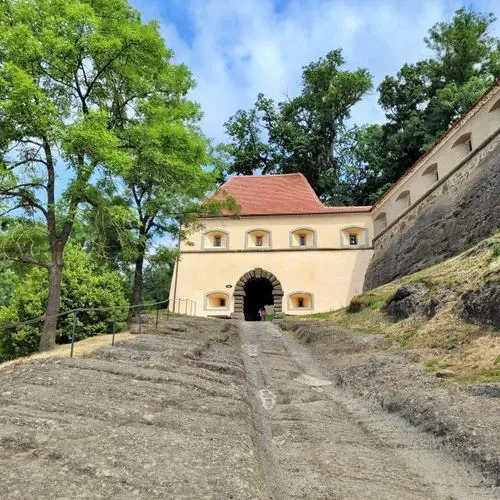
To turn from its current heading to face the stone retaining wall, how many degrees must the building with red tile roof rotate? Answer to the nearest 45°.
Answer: approximately 45° to its left

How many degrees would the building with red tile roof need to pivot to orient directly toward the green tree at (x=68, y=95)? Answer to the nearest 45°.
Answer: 0° — it already faces it

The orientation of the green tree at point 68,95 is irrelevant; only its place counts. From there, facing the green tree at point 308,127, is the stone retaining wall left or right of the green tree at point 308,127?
right

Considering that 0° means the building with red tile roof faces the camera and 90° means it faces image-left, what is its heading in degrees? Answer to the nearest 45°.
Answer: approximately 0°
